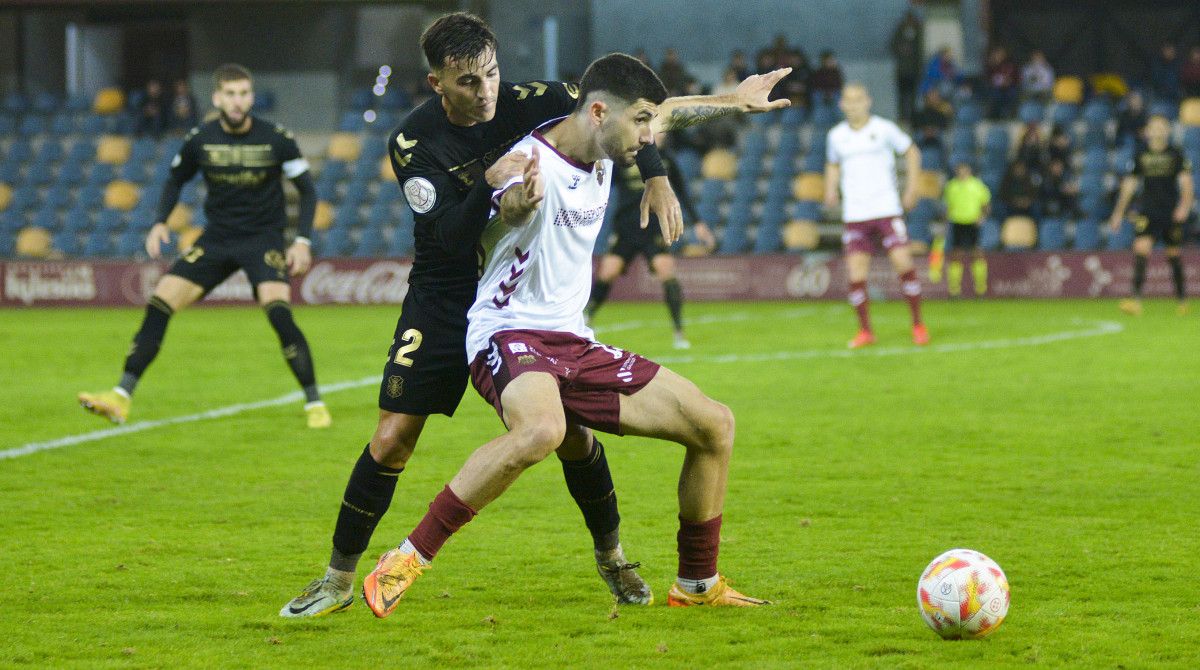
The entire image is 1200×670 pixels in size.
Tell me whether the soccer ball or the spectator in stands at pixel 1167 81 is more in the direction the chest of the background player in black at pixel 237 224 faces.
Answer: the soccer ball

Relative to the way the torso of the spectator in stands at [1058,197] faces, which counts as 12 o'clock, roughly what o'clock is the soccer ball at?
The soccer ball is roughly at 12 o'clock from the spectator in stands.

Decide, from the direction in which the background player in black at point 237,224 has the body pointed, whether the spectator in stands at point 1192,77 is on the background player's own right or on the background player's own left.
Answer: on the background player's own left

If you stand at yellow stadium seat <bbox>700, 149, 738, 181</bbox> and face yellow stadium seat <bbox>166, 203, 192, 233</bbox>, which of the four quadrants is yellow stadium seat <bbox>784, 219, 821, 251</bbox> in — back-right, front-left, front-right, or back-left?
back-left

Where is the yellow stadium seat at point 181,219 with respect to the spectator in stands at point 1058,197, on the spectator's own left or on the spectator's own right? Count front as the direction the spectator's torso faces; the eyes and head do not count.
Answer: on the spectator's own right

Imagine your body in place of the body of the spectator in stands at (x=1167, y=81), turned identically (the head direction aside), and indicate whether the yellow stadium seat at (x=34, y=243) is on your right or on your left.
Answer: on your right

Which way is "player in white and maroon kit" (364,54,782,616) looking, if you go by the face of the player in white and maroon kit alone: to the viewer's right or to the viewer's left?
to the viewer's right

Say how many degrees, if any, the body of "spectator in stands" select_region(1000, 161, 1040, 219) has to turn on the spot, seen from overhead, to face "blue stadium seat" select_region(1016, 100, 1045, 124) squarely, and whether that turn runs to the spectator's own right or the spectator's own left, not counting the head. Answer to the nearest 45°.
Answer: approximately 180°

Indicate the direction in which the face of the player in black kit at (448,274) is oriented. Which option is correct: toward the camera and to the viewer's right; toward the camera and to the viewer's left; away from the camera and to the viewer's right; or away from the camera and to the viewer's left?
toward the camera and to the viewer's right

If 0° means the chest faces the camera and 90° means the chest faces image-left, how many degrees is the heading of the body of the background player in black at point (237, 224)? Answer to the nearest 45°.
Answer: approximately 0°

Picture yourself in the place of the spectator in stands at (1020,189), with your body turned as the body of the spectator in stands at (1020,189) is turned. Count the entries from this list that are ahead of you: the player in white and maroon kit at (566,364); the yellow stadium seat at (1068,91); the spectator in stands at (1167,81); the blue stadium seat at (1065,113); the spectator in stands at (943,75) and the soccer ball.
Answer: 2

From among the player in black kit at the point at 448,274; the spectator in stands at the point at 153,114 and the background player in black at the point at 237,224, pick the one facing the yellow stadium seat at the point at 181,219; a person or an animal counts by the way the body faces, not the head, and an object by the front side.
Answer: the spectator in stands

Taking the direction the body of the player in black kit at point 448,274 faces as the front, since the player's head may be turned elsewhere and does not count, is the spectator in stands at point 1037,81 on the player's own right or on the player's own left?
on the player's own left

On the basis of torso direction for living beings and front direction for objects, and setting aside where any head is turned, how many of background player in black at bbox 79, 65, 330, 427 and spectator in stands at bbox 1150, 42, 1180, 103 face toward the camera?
2

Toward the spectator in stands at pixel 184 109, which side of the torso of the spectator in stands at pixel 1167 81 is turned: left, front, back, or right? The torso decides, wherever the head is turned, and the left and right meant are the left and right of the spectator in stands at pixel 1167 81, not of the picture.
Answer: right
